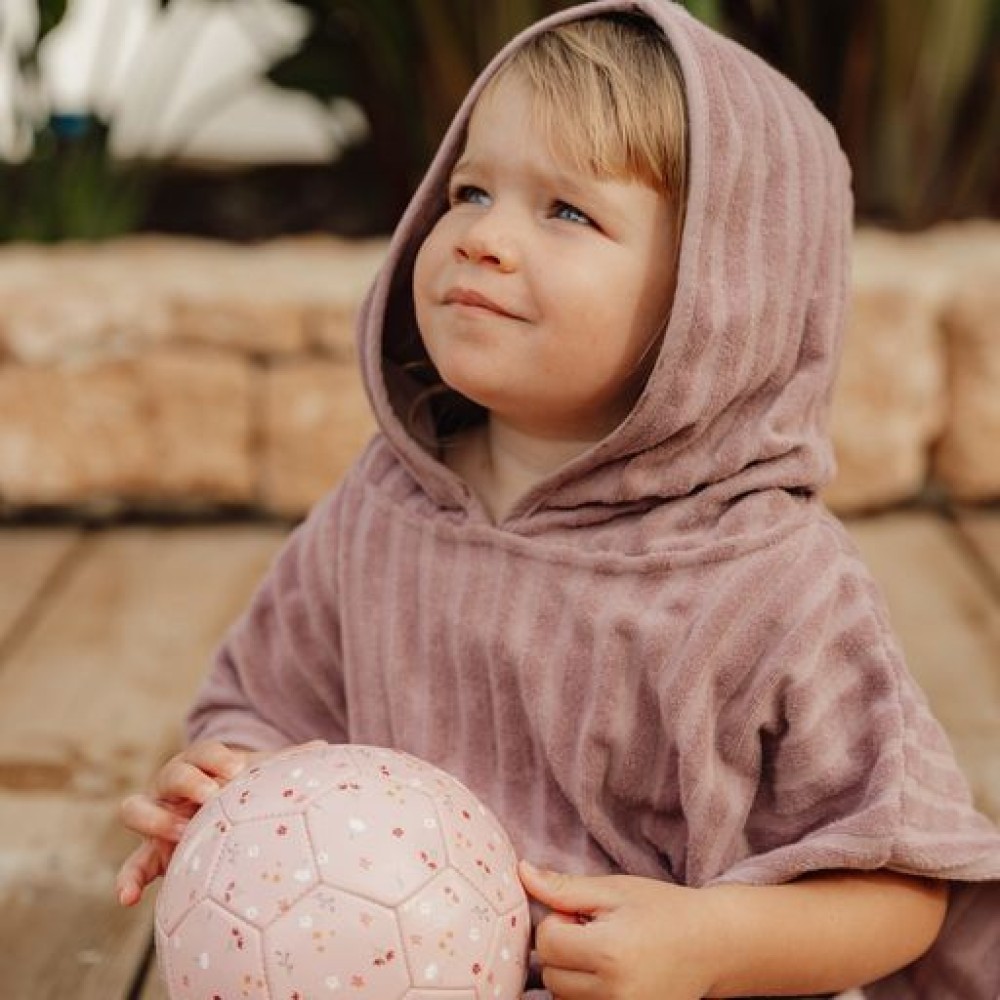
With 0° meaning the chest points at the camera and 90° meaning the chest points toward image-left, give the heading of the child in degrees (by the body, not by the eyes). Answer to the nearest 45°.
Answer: approximately 45°

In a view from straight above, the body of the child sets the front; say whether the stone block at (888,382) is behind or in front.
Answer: behind

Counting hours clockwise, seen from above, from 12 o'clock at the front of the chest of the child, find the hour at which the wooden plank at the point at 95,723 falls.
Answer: The wooden plank is roughly at 3 o'clock from the child.

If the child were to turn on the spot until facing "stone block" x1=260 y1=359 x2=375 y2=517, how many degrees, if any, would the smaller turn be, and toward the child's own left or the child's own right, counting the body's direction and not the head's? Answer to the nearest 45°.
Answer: approximately 135° to the child's own right

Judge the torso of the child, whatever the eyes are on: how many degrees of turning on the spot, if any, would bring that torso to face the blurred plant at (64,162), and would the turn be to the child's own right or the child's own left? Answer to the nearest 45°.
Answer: approximately 90° to the child's own right

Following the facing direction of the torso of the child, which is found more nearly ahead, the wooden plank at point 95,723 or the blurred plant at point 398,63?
the wooden plank

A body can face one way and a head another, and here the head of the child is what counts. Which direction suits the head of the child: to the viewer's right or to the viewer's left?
to the viewer's left
